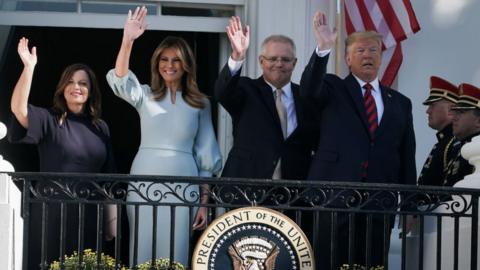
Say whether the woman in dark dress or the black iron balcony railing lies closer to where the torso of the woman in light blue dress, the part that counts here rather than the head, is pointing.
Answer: the black iron balcony railing

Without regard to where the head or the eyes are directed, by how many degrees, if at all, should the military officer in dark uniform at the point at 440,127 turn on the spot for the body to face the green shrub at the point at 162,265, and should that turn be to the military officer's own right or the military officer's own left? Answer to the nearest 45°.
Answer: approximately 45° to the military officer's own left

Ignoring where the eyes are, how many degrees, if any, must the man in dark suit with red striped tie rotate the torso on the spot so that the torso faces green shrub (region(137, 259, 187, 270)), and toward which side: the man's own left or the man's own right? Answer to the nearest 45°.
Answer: approximately 90° to the man's own right

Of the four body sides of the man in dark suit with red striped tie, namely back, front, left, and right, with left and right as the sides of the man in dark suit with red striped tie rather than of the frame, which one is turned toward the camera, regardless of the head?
front

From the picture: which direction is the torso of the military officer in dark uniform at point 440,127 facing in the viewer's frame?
to the viewer's left

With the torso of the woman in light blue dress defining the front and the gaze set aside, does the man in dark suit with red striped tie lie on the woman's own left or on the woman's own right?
on the woman's own left

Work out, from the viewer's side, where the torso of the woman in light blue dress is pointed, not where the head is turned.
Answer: toward the camera
